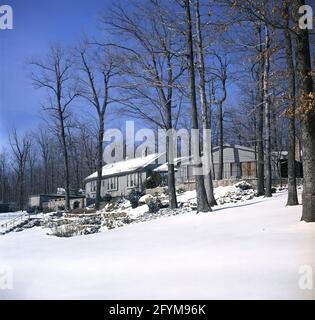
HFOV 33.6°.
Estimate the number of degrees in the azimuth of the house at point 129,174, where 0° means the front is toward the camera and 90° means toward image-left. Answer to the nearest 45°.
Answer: approximately 45°

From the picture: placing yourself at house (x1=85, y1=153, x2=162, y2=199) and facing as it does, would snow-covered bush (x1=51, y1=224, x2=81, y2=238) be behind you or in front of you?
in front

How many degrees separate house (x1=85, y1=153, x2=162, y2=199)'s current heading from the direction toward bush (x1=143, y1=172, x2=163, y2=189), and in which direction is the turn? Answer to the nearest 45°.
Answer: approximately 45° to its left

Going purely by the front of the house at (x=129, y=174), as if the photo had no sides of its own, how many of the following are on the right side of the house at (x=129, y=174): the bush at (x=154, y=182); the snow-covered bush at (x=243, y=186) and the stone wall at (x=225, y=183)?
0

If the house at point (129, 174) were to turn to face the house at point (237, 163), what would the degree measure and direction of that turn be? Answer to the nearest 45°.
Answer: approximately 90° to its left

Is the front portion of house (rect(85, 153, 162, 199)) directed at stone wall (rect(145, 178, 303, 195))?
no

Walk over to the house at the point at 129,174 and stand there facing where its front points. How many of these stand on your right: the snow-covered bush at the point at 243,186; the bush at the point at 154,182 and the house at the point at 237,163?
0
